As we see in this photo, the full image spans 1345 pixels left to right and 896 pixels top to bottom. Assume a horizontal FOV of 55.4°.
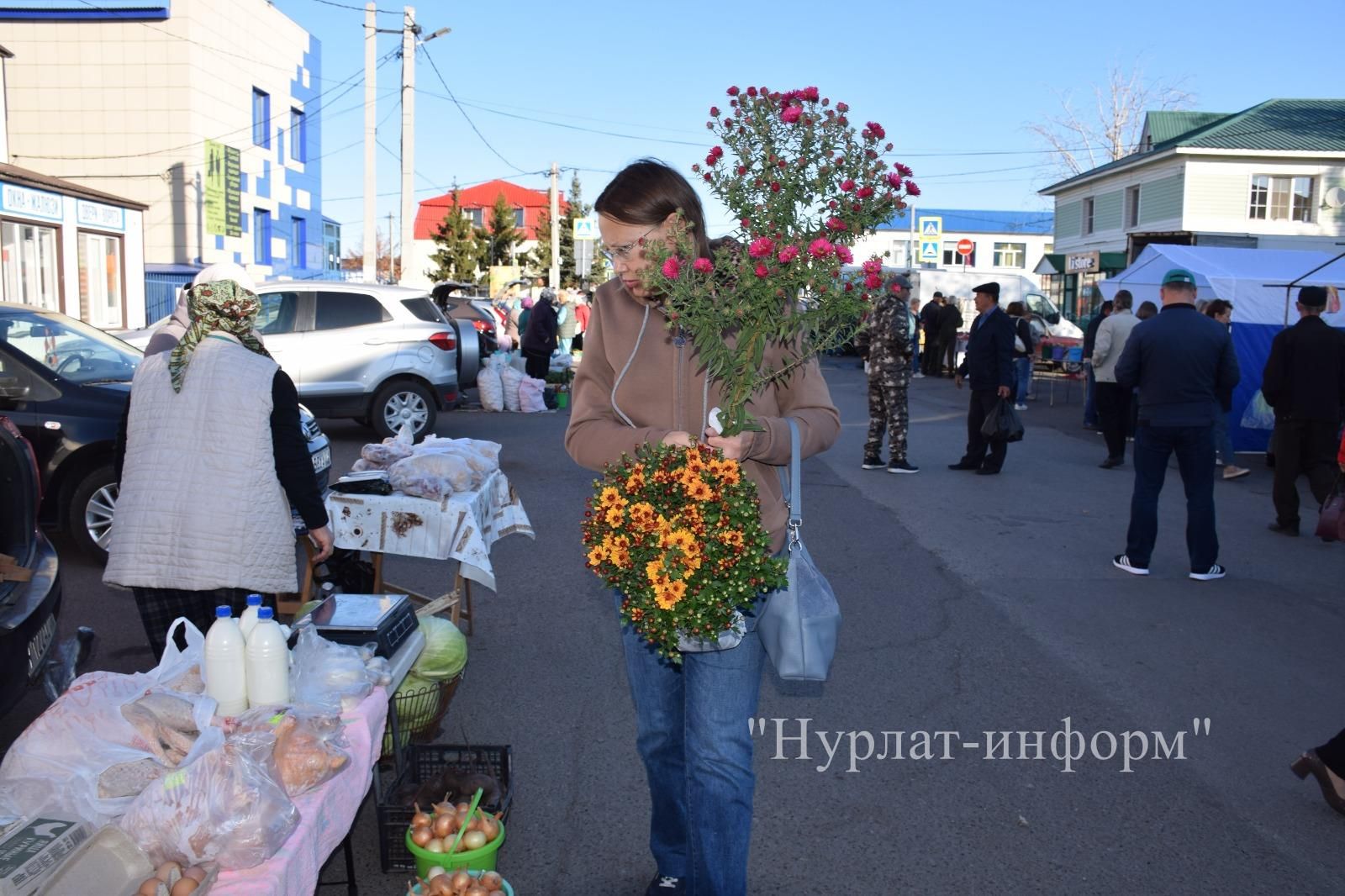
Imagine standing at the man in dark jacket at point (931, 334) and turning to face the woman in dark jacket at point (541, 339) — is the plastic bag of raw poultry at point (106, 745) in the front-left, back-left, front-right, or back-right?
front-left

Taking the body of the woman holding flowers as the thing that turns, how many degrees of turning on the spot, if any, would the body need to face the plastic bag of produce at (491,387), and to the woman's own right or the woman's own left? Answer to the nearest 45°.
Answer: approximately 180°

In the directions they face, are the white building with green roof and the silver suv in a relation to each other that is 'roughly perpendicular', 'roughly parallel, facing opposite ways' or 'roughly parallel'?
roughly parallel

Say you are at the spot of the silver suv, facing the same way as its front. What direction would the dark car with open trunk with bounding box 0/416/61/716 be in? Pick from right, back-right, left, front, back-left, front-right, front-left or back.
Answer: left

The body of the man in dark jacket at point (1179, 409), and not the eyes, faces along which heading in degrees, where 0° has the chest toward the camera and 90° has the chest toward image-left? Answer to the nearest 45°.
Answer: approximately 180°

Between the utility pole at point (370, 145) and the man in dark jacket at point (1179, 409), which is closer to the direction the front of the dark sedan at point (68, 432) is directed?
the man in dark jacket

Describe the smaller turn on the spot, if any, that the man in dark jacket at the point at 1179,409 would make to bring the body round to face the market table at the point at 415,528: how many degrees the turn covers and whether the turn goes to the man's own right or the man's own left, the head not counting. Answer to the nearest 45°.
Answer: approximately 135° to the man's own left

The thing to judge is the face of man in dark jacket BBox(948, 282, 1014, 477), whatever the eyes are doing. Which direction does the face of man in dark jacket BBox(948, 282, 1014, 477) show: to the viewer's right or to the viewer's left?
to the viewer's left

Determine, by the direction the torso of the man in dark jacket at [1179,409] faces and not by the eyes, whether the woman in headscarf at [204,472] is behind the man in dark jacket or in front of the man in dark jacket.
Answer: behind

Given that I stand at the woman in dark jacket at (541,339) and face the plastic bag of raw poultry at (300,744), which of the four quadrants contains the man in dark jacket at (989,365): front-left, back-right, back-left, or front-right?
front-left

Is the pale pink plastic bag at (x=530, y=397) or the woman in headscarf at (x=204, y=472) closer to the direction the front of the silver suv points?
the woman in headscarf

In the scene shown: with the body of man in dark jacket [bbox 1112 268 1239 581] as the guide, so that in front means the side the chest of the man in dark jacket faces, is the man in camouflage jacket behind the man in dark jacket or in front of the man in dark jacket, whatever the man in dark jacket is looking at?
in front

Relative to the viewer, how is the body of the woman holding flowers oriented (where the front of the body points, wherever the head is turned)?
toward the camera

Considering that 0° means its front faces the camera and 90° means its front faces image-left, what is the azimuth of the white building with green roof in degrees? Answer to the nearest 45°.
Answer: approximately 45°

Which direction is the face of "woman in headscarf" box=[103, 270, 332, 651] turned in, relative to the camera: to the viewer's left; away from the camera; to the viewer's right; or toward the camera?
away from the camera

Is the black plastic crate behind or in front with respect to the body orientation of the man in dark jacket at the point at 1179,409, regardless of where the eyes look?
behind

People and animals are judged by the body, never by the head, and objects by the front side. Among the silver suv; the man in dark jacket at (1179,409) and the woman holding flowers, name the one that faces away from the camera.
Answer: the man in dark jacket
